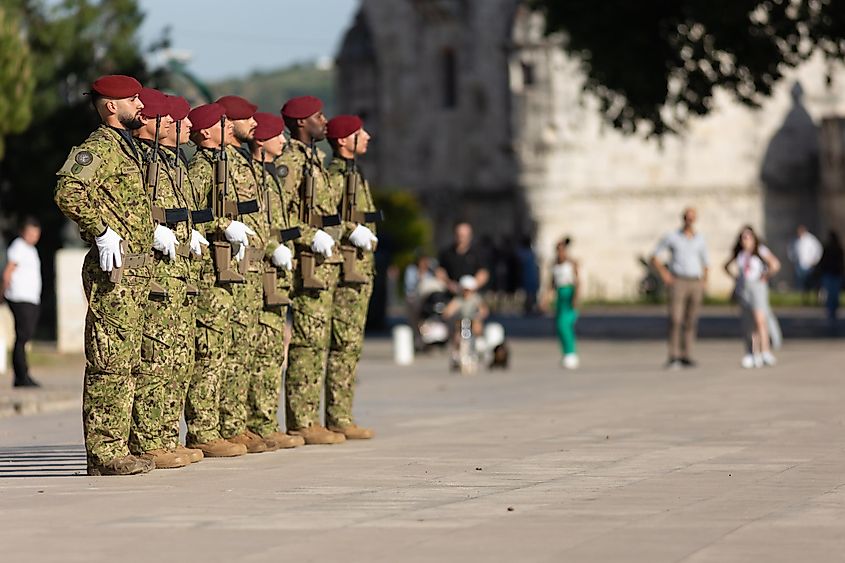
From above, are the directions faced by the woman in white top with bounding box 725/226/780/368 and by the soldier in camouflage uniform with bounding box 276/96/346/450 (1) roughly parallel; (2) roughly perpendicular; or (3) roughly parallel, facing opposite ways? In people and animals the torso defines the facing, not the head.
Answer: roughly perpendicular

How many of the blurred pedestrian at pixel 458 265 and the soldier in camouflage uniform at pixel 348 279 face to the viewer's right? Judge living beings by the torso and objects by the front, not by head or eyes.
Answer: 1

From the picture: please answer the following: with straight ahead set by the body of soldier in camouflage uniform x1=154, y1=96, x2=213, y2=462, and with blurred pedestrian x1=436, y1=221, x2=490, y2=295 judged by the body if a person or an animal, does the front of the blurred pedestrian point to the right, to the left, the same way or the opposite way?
to the right

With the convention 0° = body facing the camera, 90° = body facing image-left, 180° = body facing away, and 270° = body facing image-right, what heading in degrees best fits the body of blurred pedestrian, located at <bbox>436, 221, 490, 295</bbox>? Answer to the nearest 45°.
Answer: approximately 0°

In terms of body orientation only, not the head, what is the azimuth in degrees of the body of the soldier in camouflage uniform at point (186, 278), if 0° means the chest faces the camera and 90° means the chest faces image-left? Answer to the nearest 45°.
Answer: approximately 270°

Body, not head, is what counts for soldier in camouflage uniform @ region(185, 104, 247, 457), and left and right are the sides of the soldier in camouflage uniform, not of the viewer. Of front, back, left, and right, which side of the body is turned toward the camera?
right

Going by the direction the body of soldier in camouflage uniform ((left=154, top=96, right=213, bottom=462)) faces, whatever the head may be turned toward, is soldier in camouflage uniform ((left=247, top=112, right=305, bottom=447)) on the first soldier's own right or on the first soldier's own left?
on the first soldier's own left

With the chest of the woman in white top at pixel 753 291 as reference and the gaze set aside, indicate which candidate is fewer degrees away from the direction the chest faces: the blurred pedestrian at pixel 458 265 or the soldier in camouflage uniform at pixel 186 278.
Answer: the soldier in camouflage uniform

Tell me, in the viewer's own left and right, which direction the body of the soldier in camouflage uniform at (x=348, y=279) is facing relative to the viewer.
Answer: facing to the right of the viewer
